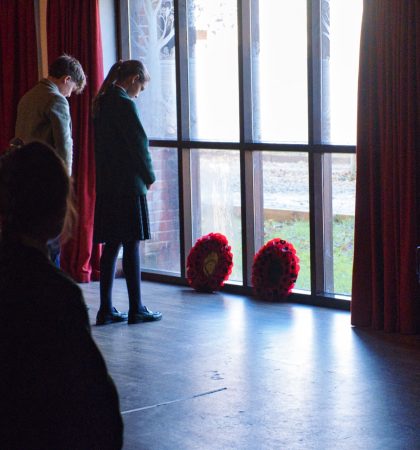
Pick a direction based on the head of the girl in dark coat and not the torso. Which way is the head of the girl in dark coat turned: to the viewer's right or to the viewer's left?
to the viewer's right

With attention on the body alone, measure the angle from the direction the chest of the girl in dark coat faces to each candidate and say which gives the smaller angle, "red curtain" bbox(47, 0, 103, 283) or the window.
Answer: the window

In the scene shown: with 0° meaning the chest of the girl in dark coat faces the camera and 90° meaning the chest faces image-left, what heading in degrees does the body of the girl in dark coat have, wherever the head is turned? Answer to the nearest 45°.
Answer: approximately 270°

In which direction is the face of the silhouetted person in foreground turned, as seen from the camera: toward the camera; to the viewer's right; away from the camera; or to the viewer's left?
away from the camera

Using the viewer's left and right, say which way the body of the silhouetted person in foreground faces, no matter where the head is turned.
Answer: facing away from the viewer and to the right of the viewer
